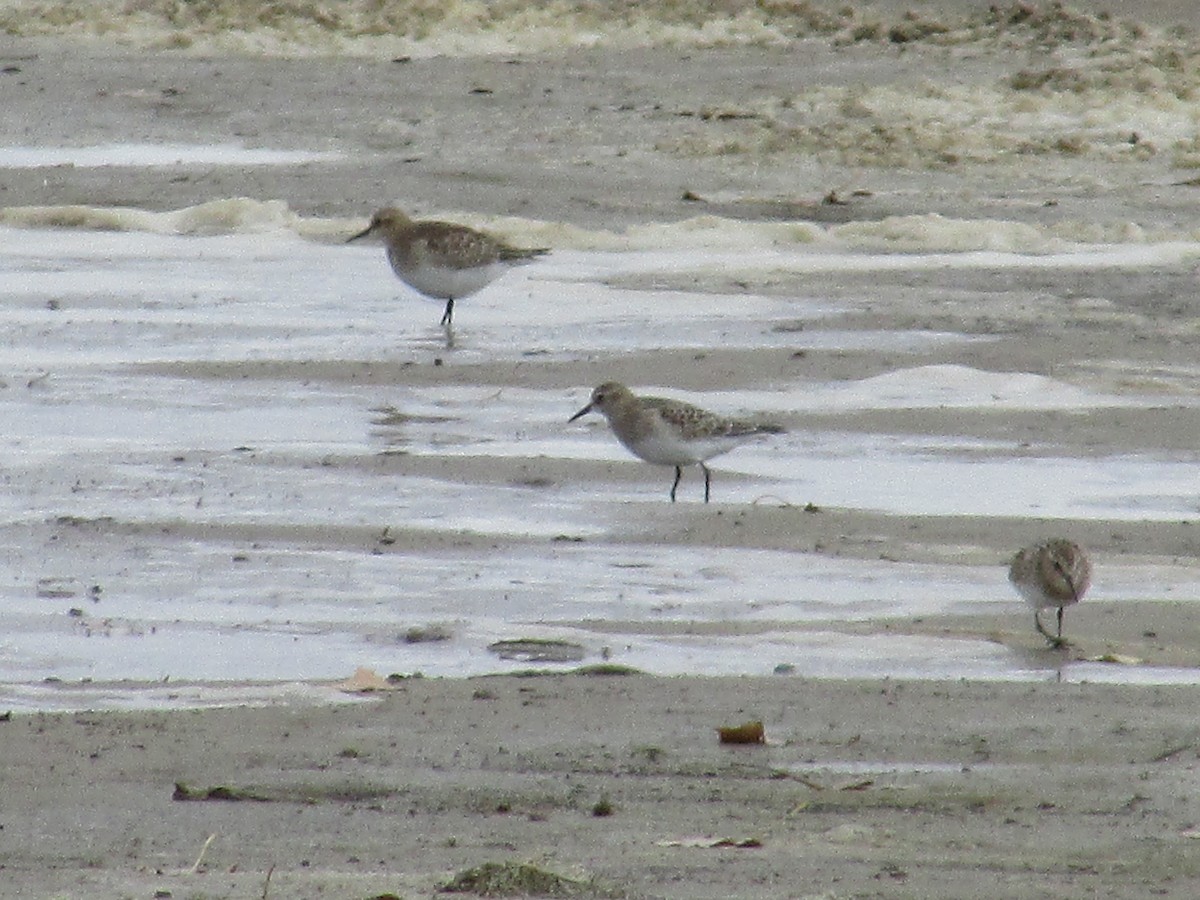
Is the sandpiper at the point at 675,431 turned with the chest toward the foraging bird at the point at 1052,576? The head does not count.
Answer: no

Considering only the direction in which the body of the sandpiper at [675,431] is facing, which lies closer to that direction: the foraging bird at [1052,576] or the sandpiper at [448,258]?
the sandpiper

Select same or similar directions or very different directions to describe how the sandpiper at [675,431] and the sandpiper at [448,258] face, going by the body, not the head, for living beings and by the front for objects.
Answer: same or similar directions

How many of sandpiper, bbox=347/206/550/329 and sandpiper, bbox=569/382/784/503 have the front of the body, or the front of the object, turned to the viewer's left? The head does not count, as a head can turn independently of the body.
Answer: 2

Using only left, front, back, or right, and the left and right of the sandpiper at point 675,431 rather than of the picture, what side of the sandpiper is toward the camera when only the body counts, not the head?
left

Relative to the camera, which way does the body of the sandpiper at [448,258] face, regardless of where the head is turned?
to the viewer's left

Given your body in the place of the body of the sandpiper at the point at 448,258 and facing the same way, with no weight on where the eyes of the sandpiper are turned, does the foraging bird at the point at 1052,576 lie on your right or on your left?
on your left

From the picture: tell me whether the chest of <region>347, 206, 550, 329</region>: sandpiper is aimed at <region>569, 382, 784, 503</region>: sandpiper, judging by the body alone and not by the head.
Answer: no
